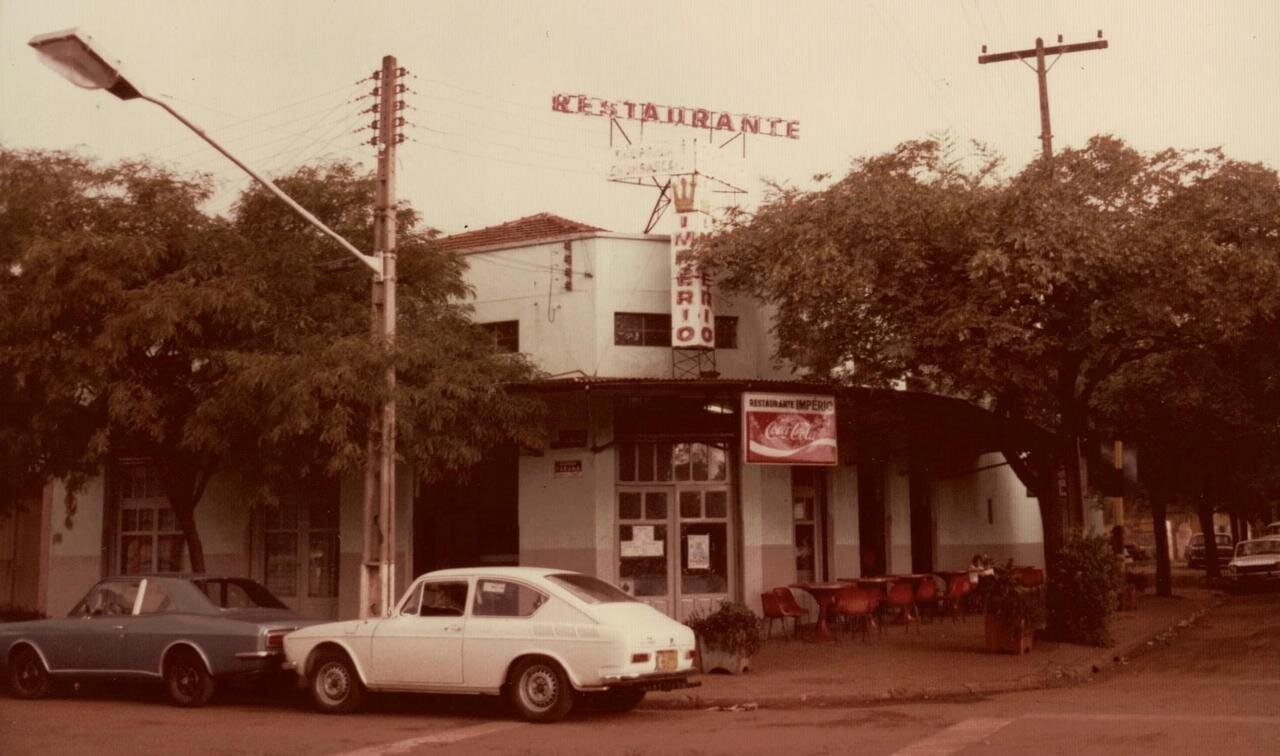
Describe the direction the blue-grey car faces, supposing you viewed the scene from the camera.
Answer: facing away from the viewer and to the left of the viewer

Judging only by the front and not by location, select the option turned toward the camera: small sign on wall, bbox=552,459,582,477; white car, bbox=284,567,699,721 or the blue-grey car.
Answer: the small sign on wall

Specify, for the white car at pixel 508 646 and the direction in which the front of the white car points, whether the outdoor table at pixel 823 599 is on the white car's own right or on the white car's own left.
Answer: on the white car's own right

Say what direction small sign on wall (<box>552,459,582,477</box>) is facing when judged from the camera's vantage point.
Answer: facing the viewer

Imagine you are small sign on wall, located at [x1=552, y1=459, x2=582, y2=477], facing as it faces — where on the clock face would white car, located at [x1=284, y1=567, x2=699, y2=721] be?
The white car is roughly at 12 o'clock from the small sign on wall.

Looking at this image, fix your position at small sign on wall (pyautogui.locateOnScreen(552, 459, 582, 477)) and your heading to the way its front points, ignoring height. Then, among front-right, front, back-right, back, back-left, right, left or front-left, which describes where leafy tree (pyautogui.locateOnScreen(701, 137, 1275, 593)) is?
front-left

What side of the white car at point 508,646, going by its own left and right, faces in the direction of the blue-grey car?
front

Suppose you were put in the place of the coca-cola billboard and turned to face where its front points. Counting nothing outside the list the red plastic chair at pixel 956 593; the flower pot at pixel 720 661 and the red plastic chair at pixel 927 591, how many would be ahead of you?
1

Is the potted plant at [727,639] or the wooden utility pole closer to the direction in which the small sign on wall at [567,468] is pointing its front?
the potted plant

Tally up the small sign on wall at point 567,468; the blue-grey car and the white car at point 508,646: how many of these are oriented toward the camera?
1

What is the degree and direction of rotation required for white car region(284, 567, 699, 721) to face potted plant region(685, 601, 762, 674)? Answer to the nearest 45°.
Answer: approximately 90° to its right

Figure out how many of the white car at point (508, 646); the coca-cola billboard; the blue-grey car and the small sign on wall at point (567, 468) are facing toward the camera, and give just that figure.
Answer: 2

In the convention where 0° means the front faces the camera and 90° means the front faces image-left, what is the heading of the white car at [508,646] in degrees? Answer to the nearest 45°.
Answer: approximately 135°

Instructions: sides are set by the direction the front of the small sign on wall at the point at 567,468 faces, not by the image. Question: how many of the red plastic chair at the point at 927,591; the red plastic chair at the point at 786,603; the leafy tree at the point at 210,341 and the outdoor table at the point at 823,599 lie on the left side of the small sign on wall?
3
